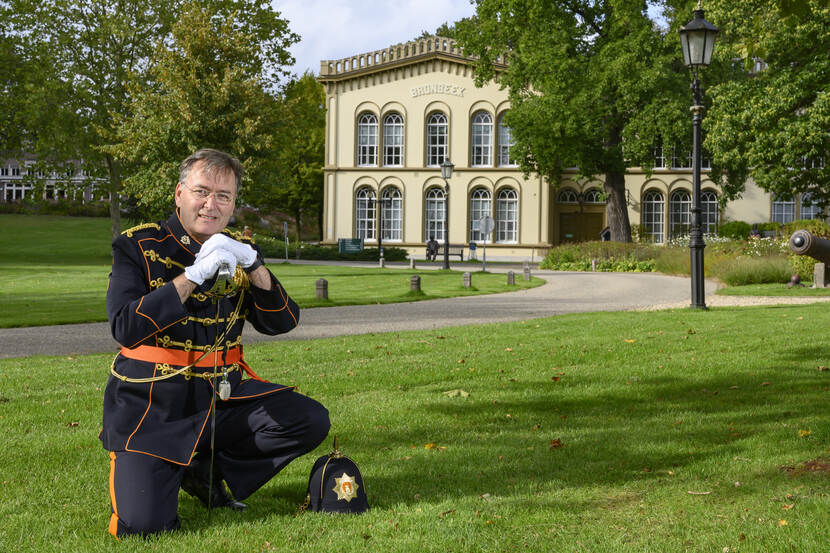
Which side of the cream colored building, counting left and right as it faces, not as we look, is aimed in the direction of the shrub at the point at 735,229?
left

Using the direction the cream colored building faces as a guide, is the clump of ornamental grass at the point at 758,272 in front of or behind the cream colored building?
in front

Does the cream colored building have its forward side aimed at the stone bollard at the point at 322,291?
yes

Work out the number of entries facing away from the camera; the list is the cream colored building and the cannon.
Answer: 0

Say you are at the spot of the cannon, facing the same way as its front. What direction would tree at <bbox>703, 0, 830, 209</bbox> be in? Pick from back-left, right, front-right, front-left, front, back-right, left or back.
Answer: back-right

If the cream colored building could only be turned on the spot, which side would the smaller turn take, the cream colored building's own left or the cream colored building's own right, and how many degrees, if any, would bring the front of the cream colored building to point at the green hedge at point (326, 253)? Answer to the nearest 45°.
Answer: approximately 45° to the cream colored building's own right

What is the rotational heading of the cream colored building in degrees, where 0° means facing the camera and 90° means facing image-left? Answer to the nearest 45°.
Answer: approximately 0°
